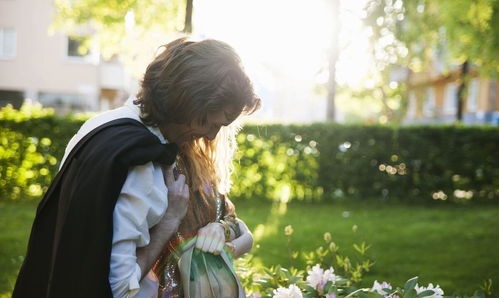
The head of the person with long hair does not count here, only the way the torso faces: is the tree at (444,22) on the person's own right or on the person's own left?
on the person's own left

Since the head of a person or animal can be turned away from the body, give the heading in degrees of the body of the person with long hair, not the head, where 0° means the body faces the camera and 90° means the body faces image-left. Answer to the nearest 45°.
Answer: approximately 270°

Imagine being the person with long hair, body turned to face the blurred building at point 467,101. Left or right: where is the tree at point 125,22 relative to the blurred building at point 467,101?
left

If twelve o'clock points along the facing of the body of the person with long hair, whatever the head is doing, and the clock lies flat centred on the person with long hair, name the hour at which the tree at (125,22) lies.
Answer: The tree is roughly at 9 o'clock from the person with long hair.

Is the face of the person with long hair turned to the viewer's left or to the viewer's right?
to the viewer's right

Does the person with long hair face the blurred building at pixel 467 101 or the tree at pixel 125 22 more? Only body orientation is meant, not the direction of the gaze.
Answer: the blurred building

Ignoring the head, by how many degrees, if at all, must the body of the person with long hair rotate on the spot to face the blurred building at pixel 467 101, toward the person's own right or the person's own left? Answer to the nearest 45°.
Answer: approximately 45° to the person's own left

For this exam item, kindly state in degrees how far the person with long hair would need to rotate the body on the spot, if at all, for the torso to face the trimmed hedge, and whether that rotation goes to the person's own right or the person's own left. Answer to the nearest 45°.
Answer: approximately 45° to the person's own left
